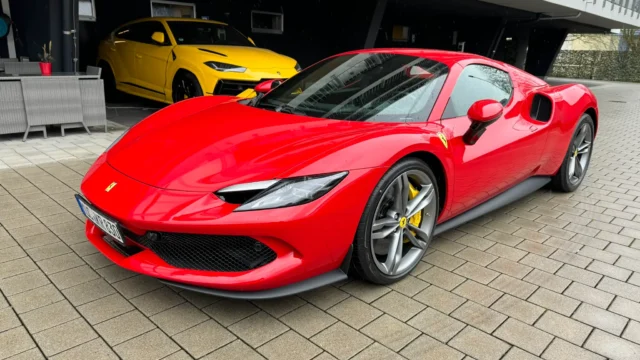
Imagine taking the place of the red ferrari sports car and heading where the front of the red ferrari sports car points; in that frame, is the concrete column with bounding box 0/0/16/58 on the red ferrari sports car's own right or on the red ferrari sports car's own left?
on the red ferrari sports car's own right

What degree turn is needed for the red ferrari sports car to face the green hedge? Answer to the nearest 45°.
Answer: approximately 180°

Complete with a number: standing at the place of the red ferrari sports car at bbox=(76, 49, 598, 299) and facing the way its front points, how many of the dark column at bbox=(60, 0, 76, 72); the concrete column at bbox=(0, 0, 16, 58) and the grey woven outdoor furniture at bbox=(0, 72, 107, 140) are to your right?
3

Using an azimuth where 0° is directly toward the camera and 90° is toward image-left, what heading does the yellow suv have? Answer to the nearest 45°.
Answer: approximately 315°

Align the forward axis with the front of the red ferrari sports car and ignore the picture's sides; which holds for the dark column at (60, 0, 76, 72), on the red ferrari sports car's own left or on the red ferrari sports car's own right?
on the red ferrari sports car's own right

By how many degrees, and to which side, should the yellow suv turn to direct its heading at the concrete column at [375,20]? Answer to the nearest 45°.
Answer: approximately 90° to its left

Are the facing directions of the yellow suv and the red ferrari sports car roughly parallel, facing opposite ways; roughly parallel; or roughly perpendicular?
roughly perpendicular

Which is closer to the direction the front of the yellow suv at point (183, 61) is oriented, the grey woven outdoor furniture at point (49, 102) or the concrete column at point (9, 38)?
the grey woven outdoor furniture

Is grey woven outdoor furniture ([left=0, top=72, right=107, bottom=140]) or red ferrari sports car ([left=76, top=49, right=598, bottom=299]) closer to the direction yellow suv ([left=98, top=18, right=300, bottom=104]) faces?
the red ferrari sports car

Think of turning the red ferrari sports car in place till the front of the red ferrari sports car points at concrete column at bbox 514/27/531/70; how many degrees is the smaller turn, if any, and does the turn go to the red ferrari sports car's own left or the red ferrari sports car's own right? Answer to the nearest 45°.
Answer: approximately 135° to the red ferrari sports car's own right

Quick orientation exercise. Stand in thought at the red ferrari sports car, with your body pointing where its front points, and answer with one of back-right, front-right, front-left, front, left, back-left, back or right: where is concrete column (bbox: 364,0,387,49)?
back-right
